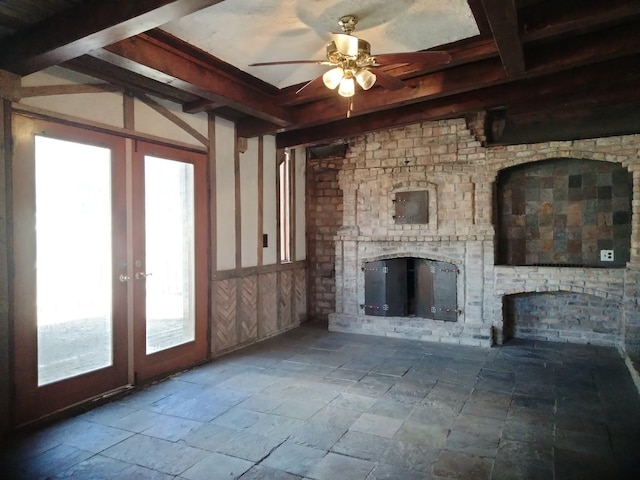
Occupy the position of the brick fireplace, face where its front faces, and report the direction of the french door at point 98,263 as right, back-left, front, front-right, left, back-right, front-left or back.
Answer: front-right

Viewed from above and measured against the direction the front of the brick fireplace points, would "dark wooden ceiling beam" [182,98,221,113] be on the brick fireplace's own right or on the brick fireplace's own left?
on the brick fireplace's own right

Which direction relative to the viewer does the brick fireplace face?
toward the camera

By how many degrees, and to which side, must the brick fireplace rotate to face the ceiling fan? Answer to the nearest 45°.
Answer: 0° — it already faces it

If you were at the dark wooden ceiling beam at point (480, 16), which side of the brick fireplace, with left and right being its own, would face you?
front

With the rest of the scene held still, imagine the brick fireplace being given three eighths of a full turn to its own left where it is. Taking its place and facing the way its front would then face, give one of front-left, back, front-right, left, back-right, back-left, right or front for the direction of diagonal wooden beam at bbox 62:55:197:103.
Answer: back

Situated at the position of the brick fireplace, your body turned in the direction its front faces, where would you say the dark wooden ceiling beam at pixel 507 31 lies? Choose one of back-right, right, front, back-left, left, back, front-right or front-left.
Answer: front
